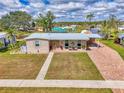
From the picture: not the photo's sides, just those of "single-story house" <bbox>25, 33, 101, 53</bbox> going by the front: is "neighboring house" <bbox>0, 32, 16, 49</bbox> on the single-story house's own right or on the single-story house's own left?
on the single-story house's own right

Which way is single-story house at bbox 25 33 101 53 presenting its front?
toward the camera
